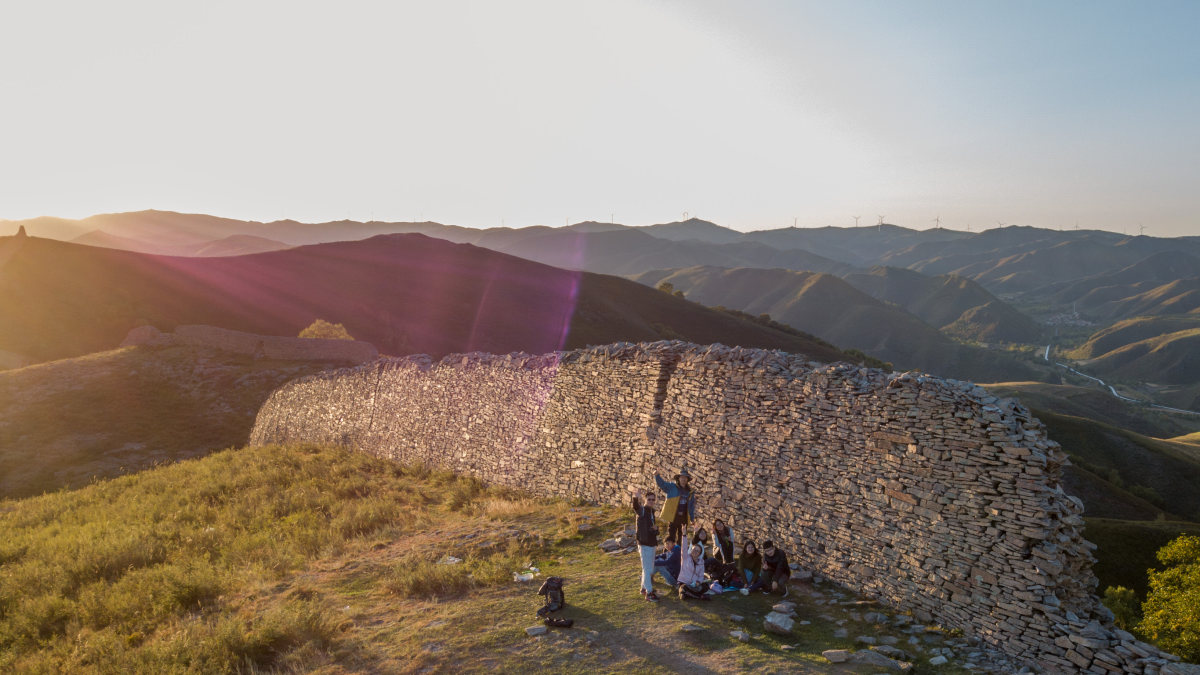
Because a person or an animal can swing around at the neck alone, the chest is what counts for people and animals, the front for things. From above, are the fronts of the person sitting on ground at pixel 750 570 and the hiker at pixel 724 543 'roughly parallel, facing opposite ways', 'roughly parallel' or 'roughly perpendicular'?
roughly parallel

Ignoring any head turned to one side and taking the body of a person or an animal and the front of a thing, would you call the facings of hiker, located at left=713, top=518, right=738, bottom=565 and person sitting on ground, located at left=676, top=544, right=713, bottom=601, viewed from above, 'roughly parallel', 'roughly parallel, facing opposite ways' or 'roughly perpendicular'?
roughly parallel

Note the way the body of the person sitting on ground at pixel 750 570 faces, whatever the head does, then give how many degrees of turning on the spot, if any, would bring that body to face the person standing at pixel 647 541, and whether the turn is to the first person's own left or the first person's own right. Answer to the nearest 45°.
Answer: approximately 45° to the first person's own right

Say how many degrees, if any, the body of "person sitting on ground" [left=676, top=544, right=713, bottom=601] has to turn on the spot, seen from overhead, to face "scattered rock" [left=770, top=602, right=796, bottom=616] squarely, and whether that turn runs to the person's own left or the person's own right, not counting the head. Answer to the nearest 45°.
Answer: approximately 45° to the person's own left

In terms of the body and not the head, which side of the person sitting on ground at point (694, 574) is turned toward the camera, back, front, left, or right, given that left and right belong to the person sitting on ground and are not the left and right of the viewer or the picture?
front

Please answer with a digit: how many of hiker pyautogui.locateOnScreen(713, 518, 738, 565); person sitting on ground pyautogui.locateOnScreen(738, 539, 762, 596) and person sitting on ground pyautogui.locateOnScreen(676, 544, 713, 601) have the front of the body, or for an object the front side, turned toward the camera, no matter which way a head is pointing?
3

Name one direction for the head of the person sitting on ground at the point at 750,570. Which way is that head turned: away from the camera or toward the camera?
toward the camera

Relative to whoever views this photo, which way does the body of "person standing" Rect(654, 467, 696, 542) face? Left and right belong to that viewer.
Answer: facing the viewer

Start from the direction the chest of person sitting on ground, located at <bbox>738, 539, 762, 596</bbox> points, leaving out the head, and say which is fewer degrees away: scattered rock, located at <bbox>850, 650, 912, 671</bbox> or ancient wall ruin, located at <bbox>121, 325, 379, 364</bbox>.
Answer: the scattered rock

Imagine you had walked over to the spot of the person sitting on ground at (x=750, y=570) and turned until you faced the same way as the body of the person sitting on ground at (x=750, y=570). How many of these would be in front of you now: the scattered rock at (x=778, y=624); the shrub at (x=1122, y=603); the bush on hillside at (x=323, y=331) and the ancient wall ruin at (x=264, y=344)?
1

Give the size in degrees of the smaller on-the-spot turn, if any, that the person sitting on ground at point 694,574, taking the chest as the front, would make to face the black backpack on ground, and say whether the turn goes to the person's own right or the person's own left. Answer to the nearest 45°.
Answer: approximately 45° to the person's own right

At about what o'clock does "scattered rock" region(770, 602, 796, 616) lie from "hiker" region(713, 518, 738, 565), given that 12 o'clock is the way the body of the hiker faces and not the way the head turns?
The scattered rock is roughly at 11 o'clock from the hiker.

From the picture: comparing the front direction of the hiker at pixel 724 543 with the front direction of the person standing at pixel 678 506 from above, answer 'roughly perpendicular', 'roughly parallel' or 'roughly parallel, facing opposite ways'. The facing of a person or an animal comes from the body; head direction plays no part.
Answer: roughly parallel

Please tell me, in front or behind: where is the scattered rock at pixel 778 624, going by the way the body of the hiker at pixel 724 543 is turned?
in front
